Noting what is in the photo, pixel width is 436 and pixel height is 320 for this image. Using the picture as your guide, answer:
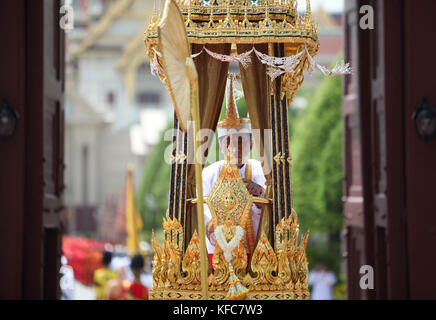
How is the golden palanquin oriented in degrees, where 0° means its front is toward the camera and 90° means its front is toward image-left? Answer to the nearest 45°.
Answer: approximately 0°

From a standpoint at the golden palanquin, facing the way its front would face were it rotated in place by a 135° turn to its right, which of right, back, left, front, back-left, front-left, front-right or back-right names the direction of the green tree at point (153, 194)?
front-right
